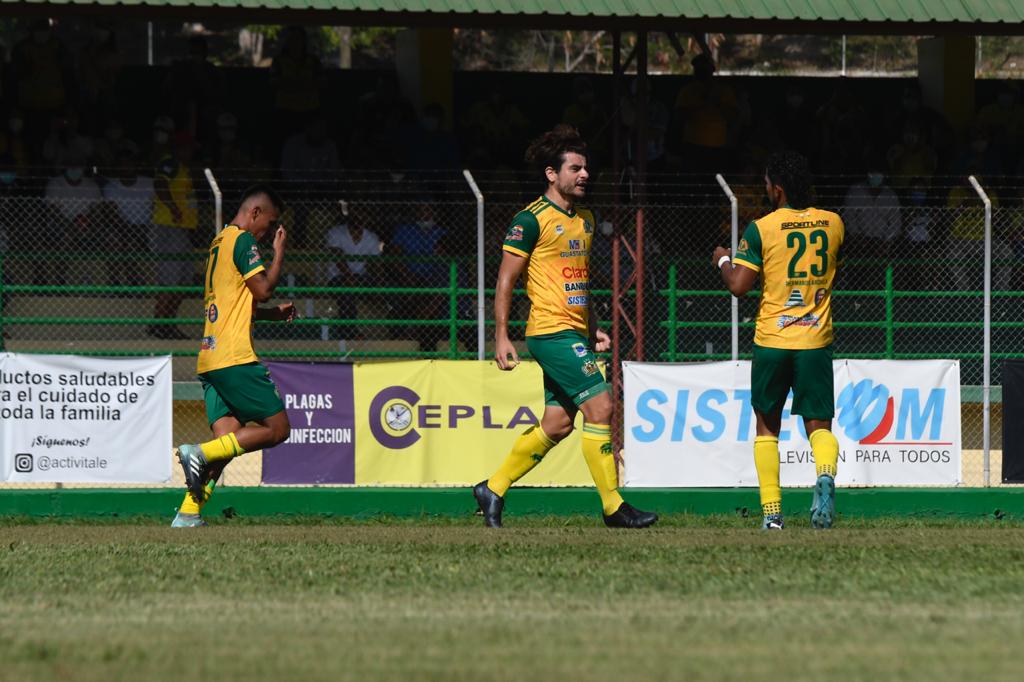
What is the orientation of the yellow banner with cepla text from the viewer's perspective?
toward the camera

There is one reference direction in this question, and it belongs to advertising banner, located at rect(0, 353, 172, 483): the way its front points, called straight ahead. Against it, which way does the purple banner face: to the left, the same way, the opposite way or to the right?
the same way

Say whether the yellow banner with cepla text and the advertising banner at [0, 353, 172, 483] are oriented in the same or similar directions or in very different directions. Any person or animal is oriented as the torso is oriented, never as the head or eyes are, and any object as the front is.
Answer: same or similar directions

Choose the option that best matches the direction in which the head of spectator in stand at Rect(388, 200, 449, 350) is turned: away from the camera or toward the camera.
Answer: toward the camera

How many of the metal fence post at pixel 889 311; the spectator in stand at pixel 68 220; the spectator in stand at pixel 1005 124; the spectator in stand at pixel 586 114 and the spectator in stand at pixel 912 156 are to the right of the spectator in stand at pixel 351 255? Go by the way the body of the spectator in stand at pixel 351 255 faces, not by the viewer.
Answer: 1

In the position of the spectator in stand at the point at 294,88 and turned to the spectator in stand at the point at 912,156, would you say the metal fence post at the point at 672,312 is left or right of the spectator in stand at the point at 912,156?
right

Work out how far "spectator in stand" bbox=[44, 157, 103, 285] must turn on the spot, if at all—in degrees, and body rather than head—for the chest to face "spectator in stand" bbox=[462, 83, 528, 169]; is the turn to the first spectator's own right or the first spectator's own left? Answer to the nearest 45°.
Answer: approximately 90° to the first spectator's own left

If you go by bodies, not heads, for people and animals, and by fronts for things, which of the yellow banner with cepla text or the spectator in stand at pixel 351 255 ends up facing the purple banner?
the spectator in stand

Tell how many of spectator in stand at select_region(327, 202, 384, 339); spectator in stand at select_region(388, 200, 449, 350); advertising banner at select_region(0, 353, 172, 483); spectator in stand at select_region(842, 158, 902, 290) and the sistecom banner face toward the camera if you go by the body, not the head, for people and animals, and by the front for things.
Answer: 5

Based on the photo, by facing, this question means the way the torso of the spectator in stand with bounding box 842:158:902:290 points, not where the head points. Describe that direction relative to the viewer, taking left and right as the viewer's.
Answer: facing the viewer

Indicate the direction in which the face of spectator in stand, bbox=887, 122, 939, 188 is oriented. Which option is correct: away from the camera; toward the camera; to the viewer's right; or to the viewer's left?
toward the camera

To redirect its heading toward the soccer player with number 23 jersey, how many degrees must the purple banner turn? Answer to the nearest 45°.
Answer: approximately 45° to its left

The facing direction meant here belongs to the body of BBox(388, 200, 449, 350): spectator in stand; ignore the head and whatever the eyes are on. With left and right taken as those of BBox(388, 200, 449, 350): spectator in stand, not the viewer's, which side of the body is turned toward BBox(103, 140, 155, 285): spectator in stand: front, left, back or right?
right

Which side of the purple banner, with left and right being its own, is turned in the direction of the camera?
front

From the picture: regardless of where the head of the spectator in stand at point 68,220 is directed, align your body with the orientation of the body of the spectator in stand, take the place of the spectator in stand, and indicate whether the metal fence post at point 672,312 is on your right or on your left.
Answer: on your left

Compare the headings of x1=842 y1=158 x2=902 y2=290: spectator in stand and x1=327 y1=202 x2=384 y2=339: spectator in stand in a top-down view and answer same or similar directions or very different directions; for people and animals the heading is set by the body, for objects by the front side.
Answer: same or similar directions

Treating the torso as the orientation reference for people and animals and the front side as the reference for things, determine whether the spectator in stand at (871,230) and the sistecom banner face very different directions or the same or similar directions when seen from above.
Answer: same or similar directions

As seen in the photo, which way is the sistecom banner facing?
toward the camera

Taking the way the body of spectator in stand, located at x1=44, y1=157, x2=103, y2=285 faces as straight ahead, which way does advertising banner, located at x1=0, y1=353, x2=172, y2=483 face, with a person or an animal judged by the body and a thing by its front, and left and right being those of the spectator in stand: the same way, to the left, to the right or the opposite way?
the same way
